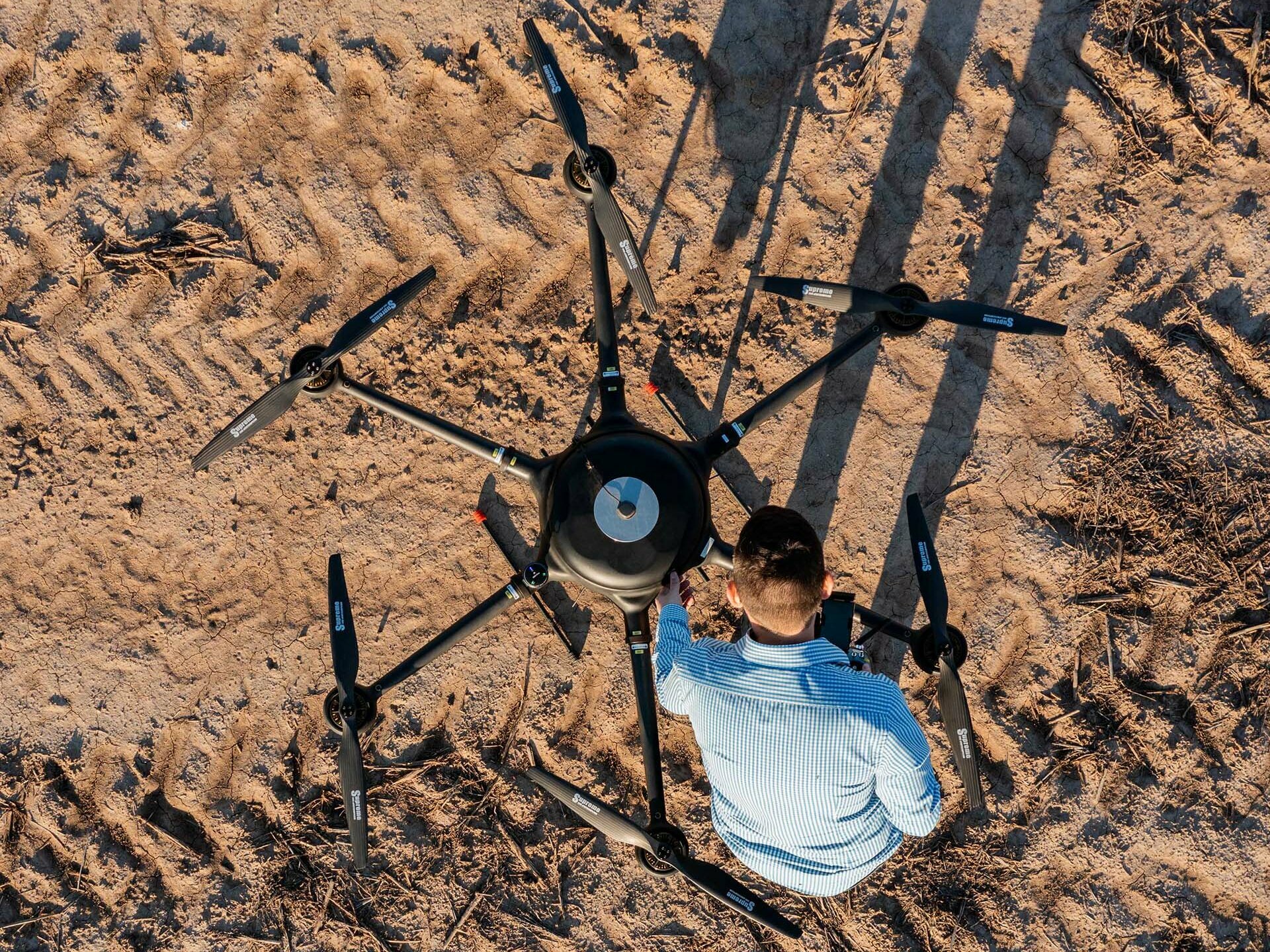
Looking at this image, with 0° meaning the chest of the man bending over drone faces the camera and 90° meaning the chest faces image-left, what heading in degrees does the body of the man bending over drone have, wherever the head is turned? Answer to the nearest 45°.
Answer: approximately 180°

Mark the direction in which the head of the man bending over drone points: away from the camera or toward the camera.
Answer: away from the camera
